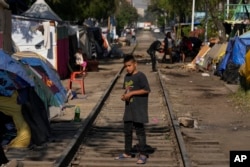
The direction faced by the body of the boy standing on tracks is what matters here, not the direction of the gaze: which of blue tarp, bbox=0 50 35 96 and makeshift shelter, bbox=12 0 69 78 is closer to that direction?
the blue tarp

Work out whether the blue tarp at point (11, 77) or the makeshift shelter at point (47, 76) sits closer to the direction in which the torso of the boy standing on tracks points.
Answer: the blue tarp

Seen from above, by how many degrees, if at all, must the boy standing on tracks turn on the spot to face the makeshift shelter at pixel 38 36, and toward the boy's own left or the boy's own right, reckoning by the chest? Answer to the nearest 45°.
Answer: approximately 135° to the boy's own right

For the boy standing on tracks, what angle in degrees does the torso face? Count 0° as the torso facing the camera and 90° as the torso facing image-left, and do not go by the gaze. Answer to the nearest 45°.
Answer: approximately 45°

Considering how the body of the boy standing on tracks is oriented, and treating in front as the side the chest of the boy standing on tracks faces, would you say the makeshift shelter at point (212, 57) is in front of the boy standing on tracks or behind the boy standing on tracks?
behind

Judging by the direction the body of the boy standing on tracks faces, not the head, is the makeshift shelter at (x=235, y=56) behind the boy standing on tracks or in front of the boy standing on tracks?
behind

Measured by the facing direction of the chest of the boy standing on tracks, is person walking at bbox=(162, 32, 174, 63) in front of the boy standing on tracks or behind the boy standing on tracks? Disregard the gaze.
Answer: behind

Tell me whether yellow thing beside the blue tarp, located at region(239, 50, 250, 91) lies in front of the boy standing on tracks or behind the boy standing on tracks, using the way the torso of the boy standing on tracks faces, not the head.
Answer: behind

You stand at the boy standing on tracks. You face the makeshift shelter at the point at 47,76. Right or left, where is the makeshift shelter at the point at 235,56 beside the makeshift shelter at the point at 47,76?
right
